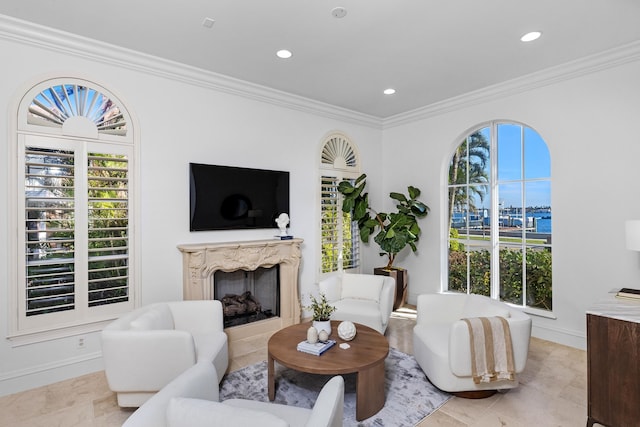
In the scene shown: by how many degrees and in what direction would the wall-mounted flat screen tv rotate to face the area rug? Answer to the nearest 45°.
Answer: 0° — it already faces it

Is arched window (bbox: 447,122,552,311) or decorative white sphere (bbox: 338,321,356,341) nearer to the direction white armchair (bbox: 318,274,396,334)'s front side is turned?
the decorative white sphere

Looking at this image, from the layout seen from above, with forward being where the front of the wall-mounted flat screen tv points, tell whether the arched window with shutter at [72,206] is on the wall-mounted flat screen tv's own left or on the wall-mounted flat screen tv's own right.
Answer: on the wall-mounted flat screen tv's own right

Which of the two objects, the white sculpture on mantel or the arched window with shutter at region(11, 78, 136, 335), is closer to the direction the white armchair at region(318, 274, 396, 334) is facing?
the arched window with shutter

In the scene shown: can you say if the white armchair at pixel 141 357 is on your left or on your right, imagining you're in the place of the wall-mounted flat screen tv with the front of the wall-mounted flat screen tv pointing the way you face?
on your right

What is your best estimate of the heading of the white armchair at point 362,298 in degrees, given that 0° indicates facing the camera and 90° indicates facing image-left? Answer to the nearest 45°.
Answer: approximately 45°

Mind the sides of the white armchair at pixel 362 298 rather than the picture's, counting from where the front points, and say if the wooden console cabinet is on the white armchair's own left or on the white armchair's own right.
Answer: on the white armchair's own left
